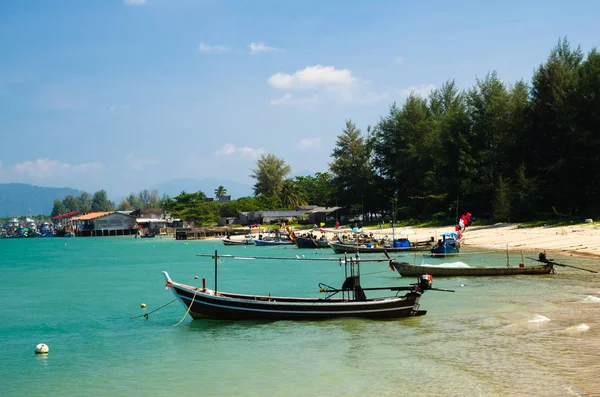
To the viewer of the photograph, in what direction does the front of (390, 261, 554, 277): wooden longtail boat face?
facing to the left of the viewer

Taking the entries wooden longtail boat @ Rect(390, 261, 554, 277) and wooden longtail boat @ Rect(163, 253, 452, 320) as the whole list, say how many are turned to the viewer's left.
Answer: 2

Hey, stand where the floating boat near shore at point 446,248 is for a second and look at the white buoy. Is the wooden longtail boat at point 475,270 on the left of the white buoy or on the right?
left

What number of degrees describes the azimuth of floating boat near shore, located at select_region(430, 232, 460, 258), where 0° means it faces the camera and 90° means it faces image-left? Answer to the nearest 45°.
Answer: approximately 45°

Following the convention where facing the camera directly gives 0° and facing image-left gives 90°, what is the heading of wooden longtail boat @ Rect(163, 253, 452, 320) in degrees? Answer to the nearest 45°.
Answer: approximately 90°

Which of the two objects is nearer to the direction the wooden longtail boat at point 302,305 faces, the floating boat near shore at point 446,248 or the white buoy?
the white buoy

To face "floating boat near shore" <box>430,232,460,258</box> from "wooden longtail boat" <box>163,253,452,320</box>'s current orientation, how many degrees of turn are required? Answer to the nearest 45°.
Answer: approximately 135° to its right

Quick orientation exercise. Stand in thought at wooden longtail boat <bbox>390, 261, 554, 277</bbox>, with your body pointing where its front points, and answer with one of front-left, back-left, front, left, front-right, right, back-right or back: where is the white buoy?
front-left

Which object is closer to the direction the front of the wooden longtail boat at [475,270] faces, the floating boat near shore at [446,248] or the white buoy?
the white buoy

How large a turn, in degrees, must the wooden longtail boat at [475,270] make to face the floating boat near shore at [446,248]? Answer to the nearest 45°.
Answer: approximately 90° to its right
